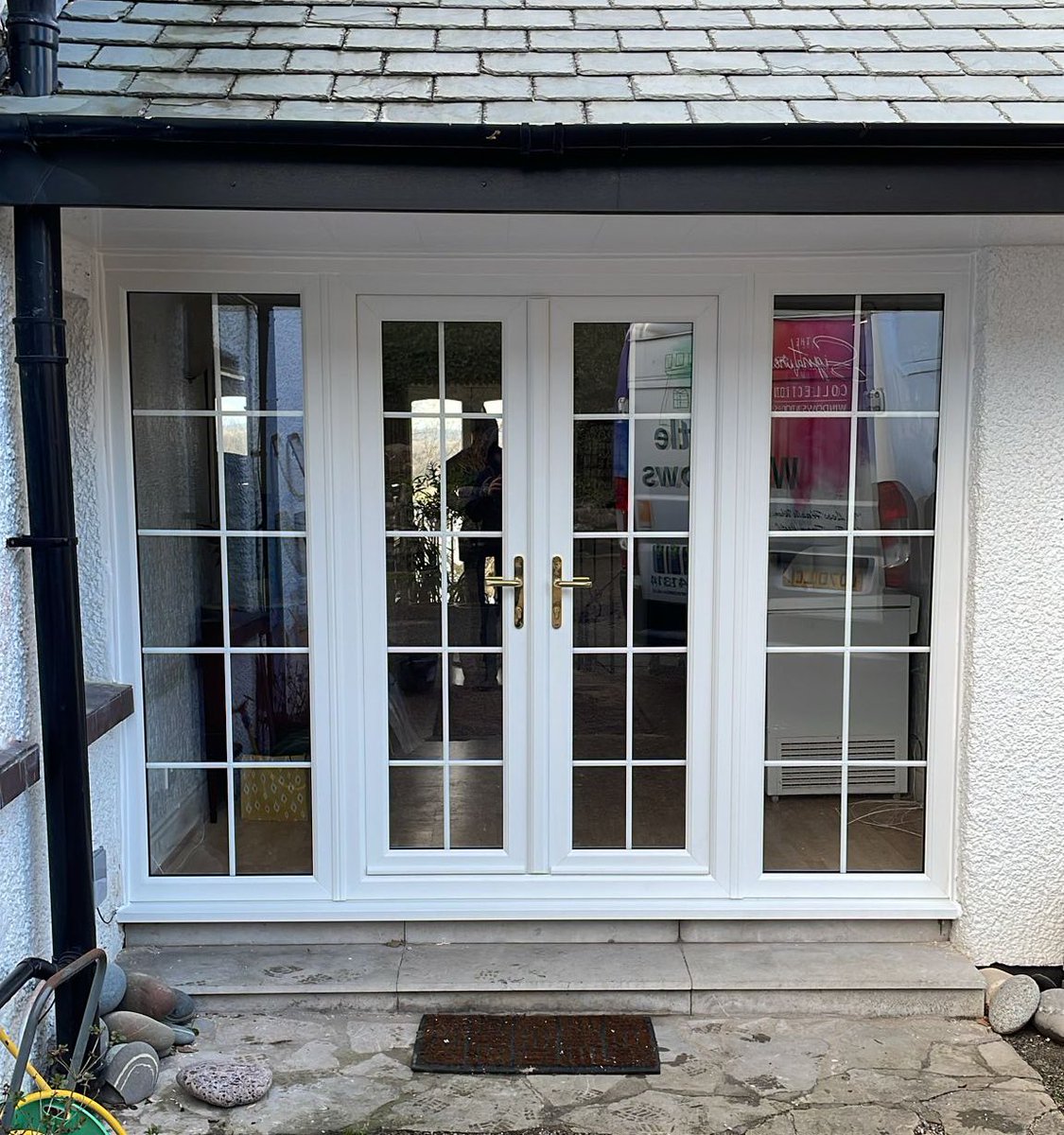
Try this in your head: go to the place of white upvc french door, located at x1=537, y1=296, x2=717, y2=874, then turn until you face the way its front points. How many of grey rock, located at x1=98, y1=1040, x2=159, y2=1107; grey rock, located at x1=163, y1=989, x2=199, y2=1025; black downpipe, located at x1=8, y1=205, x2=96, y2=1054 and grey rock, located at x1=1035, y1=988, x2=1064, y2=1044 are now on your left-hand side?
1

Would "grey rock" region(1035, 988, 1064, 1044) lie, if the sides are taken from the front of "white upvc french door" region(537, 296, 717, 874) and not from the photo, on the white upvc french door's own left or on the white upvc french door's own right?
on the white upvc french door's own left

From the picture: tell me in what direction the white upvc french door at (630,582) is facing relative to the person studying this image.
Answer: facing the viewer

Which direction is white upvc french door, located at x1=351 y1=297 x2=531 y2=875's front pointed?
toward the camera

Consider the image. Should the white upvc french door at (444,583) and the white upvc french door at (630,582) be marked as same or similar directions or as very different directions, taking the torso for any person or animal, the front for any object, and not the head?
same or similar directions

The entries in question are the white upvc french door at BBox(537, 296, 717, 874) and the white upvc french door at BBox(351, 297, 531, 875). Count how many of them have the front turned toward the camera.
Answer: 2

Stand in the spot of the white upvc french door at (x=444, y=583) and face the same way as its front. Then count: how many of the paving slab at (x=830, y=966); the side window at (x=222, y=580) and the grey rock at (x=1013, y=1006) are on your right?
1
